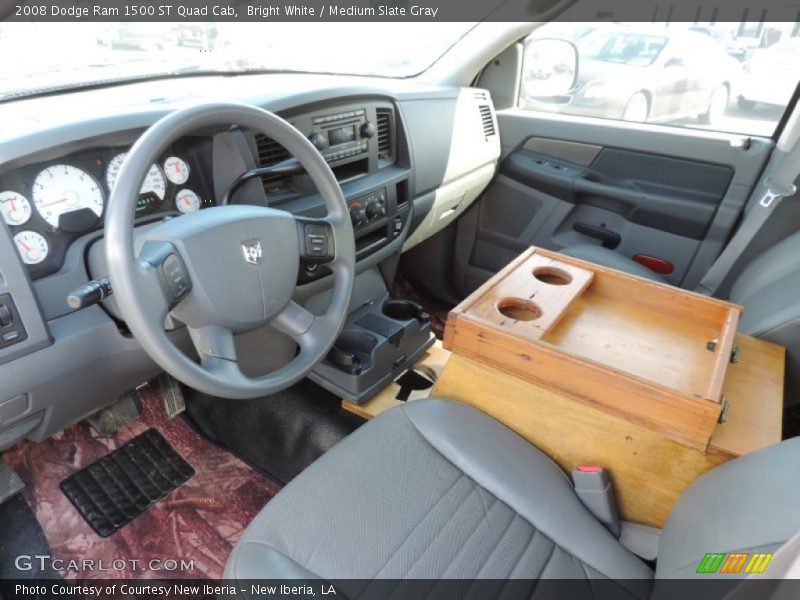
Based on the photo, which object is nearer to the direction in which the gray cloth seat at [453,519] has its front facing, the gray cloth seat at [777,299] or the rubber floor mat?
the rubber floor mat

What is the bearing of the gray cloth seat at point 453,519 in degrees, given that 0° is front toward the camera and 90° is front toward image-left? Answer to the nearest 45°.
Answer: approximately 135°

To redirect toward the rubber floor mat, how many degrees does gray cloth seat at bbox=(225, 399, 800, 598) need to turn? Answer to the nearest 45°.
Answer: approximately 45° to its left

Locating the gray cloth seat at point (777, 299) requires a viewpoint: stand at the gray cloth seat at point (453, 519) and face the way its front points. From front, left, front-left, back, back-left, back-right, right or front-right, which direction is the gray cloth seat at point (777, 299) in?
right
